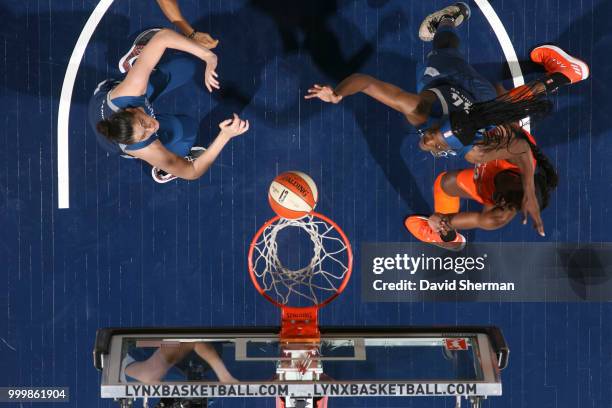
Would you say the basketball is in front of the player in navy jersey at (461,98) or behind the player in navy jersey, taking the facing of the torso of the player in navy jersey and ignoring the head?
in front

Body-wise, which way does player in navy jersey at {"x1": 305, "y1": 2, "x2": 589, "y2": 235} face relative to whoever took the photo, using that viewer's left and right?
facing the viewer and to the left of the viewer

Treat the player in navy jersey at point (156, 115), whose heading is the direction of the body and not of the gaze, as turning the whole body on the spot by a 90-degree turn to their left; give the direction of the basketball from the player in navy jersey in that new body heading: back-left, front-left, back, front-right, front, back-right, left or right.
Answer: right

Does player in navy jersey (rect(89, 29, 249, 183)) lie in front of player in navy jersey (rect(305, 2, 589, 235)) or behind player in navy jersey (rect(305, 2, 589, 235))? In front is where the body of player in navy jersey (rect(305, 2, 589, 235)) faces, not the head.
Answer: in front

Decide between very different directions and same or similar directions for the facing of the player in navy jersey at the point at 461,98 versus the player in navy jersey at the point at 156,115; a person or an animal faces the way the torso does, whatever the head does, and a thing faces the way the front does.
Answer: very different directions

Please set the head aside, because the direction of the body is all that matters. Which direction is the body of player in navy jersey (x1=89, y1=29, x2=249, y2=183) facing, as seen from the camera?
to the viewer's right

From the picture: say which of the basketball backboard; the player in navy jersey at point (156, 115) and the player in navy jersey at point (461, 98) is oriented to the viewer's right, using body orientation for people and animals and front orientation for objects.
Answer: the player in navy jersey at point (156, 115)

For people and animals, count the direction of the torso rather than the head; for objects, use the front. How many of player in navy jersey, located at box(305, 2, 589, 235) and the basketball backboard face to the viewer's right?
0

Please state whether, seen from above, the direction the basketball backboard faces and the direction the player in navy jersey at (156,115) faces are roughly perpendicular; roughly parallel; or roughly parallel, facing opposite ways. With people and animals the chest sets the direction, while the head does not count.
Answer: roughly perpendicular

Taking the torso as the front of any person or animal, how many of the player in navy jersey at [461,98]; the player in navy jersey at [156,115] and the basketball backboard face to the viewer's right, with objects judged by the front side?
1
